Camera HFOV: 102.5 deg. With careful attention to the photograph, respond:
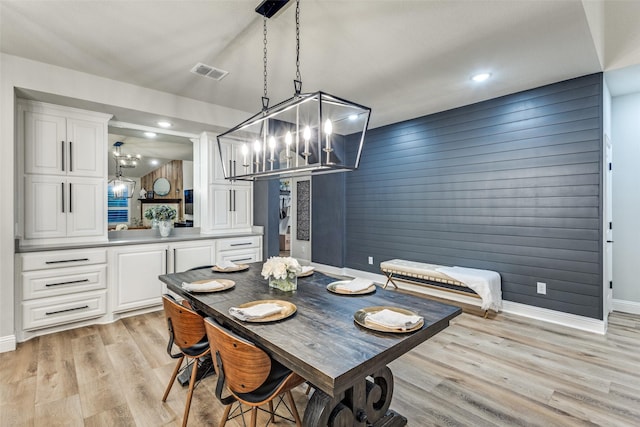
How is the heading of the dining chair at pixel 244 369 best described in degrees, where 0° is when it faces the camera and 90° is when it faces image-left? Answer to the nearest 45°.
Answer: approximately 225°

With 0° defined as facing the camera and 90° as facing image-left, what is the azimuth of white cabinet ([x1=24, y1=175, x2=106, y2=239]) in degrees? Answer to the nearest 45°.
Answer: approximately 0°

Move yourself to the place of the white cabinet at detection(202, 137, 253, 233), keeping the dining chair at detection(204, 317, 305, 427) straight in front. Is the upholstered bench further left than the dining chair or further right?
left

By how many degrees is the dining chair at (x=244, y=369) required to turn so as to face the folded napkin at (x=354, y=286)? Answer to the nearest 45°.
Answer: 0° — it already faces it

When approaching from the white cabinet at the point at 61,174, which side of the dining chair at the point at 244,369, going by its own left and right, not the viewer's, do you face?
left

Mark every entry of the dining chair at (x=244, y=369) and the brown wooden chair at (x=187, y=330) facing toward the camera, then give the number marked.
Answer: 0

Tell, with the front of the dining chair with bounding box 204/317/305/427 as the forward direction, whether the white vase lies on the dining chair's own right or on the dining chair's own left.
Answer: on the dining chair's own left

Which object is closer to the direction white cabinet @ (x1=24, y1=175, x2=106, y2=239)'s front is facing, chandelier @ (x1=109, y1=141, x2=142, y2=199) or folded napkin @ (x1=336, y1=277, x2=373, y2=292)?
the folded napkin

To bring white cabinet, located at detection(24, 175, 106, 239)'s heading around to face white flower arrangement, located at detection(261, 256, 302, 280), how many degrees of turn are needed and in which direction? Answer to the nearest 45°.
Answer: approximately 45° to its left

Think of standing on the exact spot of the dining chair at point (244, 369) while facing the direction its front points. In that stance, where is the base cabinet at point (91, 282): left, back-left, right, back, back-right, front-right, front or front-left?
left

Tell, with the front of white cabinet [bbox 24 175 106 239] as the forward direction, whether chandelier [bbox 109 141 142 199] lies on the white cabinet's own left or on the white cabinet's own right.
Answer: on the white cabinet's own left

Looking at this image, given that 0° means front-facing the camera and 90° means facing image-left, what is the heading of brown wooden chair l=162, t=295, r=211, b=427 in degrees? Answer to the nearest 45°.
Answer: approximately 225°

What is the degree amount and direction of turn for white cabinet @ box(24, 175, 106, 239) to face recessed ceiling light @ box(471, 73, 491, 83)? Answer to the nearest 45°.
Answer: approximately 45° to its left

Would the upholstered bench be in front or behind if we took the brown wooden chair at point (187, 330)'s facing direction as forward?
in front
